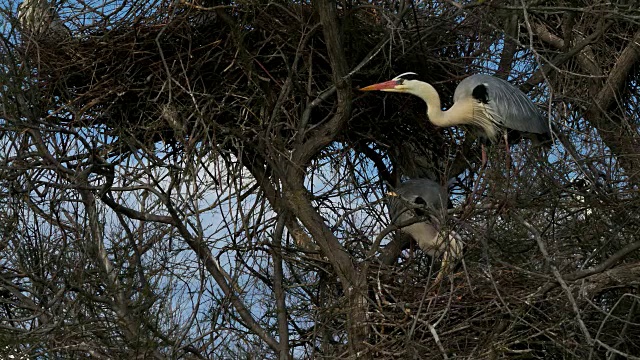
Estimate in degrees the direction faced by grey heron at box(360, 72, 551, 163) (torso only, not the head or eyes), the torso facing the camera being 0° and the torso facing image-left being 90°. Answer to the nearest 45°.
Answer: approximately 90°

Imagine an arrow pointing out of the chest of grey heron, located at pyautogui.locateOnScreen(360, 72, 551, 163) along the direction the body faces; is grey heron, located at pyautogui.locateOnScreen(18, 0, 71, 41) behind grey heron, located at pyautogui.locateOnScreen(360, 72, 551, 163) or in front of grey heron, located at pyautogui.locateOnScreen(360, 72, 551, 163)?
in front
